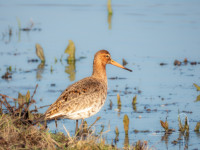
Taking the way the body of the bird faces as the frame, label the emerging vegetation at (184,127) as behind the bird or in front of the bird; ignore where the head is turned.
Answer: in front

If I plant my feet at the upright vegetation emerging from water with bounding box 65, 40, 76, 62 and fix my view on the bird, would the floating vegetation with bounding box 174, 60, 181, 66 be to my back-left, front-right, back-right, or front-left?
front-left

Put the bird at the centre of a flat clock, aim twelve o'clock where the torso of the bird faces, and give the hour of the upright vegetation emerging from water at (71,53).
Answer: The upright vegetation emerging from water is roughly at 9 o'clock from the bird.

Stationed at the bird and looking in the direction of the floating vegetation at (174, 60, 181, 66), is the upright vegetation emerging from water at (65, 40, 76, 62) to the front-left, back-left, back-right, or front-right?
front-left

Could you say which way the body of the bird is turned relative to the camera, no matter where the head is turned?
to the viewer's right

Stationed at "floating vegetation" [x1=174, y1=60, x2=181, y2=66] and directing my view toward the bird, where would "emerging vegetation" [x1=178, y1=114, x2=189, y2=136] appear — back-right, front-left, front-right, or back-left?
front-left

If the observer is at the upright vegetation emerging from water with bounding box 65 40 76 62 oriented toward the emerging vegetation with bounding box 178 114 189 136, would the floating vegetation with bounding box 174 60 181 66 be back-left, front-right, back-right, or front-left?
front-left

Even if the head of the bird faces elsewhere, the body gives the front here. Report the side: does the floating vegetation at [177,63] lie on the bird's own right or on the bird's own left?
on the bird's own left

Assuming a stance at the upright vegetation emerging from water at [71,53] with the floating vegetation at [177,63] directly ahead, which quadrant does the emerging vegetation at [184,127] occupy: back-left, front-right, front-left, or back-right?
front-right
